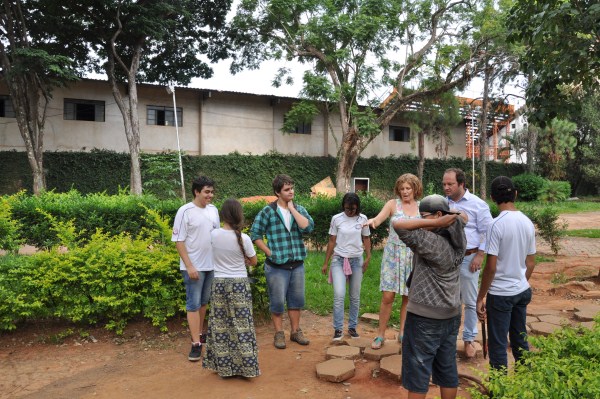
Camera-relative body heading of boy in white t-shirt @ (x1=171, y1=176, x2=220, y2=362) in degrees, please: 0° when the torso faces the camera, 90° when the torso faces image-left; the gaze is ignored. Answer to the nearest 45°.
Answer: approximately 315°

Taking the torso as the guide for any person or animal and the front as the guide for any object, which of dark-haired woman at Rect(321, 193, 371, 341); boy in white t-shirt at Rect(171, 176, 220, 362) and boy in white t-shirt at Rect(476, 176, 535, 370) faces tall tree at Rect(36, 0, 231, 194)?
boy in white t-shirt at Rect(476, 176, 535, 370)

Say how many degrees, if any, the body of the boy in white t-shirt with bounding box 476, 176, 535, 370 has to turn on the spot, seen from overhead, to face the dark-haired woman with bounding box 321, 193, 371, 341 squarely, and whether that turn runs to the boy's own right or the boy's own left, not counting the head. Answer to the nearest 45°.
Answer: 0° — they already face them

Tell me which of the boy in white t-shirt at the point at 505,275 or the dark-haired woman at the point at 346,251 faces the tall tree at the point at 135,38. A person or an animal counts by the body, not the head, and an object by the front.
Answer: the boy in white t-shirt

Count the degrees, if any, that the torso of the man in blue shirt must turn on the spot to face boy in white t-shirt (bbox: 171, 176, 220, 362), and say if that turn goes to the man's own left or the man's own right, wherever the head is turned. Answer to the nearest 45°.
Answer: approximately 45° to the man's own right

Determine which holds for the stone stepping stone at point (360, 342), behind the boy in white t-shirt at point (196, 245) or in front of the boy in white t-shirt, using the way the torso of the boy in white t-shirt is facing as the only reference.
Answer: in front

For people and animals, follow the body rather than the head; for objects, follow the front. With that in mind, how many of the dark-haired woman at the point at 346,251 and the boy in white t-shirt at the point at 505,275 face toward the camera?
1

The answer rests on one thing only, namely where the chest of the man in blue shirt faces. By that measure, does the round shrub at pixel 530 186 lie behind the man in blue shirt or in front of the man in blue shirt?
behind

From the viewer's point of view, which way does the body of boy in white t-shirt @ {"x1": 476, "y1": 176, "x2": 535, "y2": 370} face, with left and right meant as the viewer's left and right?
facing away from the viewer and to the left of the viewer

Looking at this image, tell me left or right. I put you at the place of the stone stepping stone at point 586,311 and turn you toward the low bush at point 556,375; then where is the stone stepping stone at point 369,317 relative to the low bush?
right
